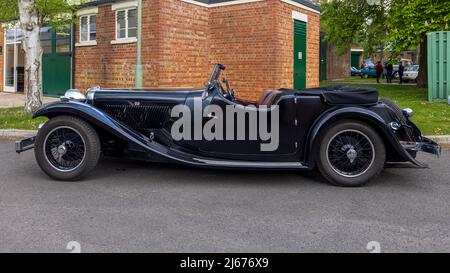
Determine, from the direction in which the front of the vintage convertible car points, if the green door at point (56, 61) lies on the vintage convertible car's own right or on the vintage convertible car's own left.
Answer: on the vintage convertible car's own right

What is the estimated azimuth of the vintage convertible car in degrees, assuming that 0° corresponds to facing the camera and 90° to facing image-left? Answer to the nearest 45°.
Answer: approximately 90°

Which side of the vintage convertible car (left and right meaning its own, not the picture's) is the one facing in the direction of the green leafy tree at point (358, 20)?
right

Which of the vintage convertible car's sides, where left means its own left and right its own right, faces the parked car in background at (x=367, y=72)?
right

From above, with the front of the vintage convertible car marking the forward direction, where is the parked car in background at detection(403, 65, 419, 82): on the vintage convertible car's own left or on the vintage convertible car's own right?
on the vintage convertible car's own right
